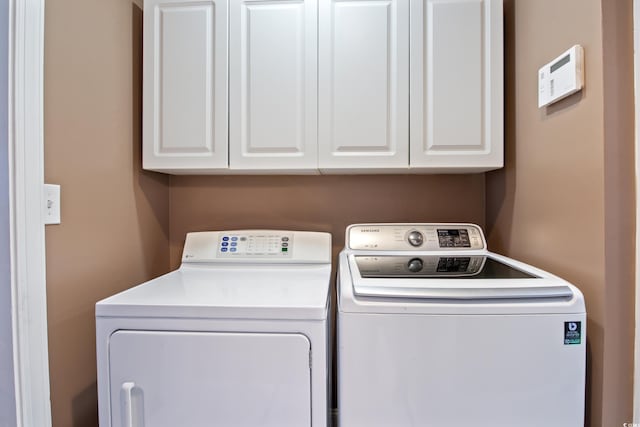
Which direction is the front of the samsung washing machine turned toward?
toward the camera

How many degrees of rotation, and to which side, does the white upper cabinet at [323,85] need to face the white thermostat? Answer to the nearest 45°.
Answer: approximately 45° to its left

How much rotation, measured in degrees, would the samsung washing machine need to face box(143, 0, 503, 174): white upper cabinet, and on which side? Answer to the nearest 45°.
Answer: approximately 135° to its right

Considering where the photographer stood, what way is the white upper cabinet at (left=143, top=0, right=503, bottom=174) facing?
facing the viewer

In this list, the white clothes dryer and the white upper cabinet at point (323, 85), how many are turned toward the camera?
2
